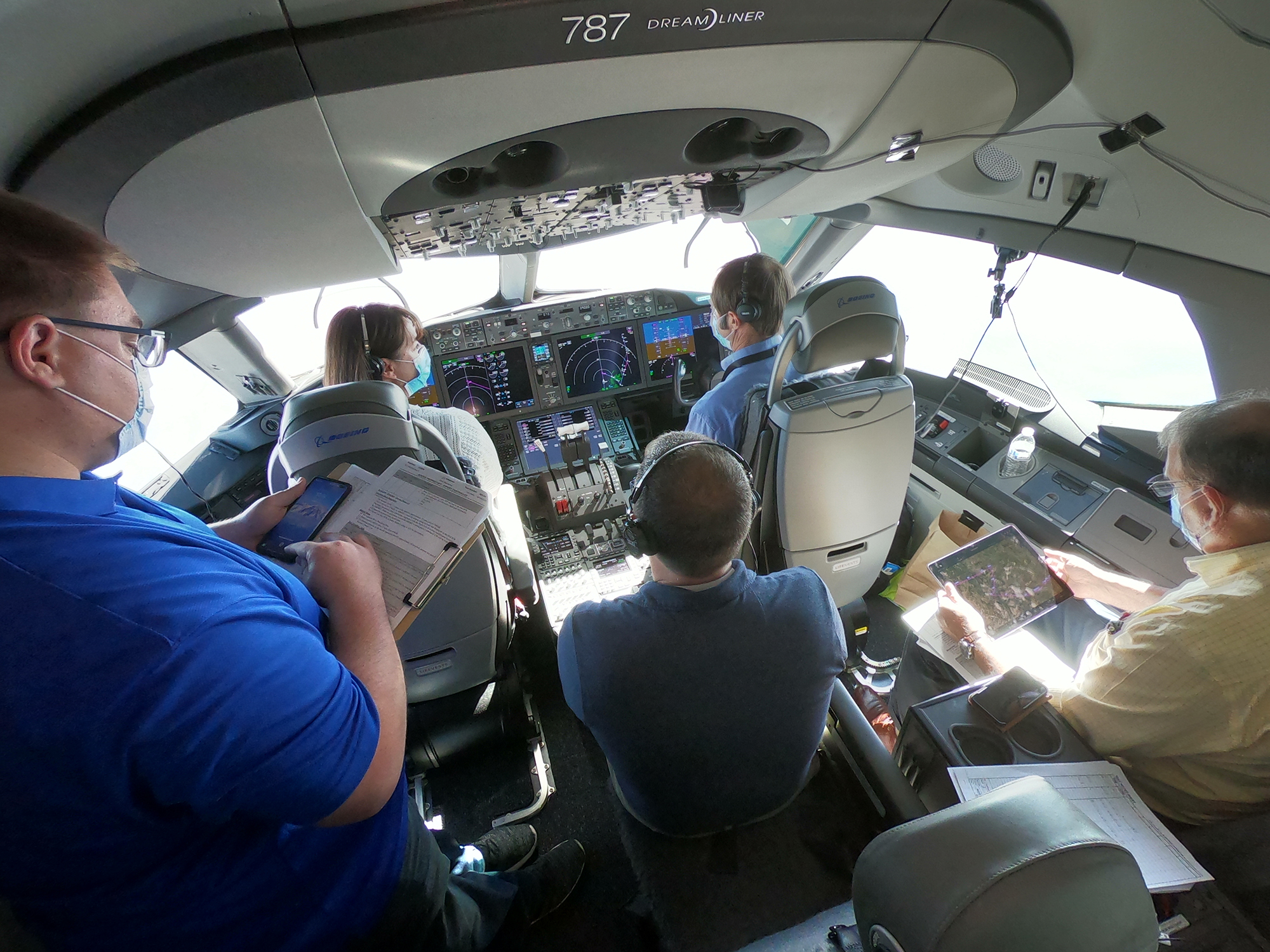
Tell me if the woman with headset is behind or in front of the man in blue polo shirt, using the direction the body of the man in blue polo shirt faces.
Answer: in front

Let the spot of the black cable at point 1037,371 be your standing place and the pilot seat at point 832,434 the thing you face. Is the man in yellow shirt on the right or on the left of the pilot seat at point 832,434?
left

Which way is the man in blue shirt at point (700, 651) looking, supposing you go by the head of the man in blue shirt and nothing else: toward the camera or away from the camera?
away from the camera

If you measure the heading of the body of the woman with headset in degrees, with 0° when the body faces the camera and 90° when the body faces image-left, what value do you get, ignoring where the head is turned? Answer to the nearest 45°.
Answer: approximately 225°

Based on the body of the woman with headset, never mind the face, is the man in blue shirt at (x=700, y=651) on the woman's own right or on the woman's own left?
on the woman's own right

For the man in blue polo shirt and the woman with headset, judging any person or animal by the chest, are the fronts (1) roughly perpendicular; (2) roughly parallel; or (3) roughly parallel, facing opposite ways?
roughly parallel

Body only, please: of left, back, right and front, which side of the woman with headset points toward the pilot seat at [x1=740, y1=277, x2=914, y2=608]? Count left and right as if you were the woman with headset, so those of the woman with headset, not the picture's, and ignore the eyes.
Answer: right

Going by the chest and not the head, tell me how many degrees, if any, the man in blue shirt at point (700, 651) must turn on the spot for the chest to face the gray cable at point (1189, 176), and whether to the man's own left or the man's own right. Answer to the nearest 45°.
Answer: approximately 45° to the man's own right

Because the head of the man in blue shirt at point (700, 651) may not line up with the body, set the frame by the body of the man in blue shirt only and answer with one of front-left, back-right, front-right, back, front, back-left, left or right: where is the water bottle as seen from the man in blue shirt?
front-right

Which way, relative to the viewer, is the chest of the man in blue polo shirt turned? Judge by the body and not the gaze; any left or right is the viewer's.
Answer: facing away from the viewer and to the right of the viewer

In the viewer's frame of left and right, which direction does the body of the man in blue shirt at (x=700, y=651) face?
facing away from the viewer

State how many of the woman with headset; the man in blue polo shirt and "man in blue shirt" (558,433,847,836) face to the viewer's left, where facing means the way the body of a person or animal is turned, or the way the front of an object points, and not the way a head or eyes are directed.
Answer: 0
